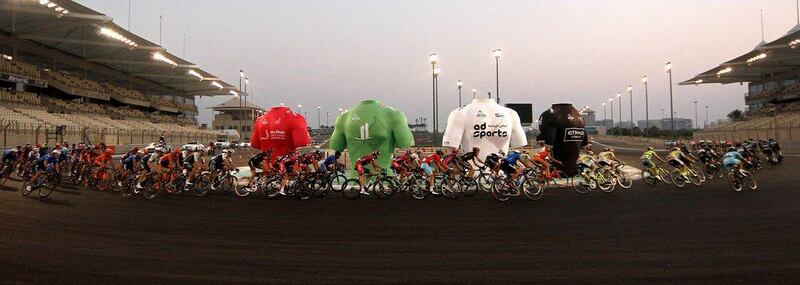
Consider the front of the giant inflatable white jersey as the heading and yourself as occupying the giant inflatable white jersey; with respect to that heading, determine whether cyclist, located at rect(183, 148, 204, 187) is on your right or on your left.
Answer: on your right

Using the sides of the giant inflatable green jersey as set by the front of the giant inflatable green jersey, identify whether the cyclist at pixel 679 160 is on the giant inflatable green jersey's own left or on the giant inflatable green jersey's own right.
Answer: on the giant inflatable green jersey's own left

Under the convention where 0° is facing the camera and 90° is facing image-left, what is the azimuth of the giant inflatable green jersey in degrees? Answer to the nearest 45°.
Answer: approximately 0°

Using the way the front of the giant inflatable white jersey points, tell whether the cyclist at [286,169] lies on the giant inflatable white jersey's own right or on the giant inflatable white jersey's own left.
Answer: on the giant inflatable white jersey's own right

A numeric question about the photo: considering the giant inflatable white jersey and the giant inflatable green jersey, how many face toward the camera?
2

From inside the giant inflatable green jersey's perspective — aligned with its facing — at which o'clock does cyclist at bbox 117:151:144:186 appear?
The cyclist is roughly at 3 o'clock from the giant inflatable green jersey.
